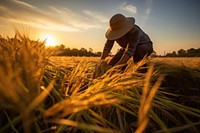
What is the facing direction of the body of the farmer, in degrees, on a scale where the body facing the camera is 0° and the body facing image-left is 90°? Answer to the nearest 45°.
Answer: approximately 45°

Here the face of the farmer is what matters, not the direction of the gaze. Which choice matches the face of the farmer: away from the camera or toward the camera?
toward the camera
